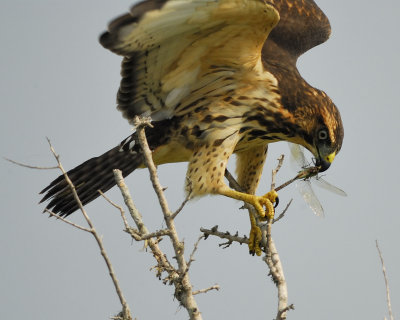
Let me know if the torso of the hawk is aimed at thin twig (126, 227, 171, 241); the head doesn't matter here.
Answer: no

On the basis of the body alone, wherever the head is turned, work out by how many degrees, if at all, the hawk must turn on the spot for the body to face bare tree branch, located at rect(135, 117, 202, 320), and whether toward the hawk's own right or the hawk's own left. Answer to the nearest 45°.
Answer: approximately 90° to the hawk's own right

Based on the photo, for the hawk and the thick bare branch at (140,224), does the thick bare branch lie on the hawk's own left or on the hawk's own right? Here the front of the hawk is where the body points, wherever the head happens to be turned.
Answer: on the hawk's own right

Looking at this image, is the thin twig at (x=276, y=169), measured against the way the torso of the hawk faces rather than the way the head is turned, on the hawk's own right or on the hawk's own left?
on the hawk's own left

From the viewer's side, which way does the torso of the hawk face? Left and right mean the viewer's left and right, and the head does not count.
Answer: facing to the right of the viewer
